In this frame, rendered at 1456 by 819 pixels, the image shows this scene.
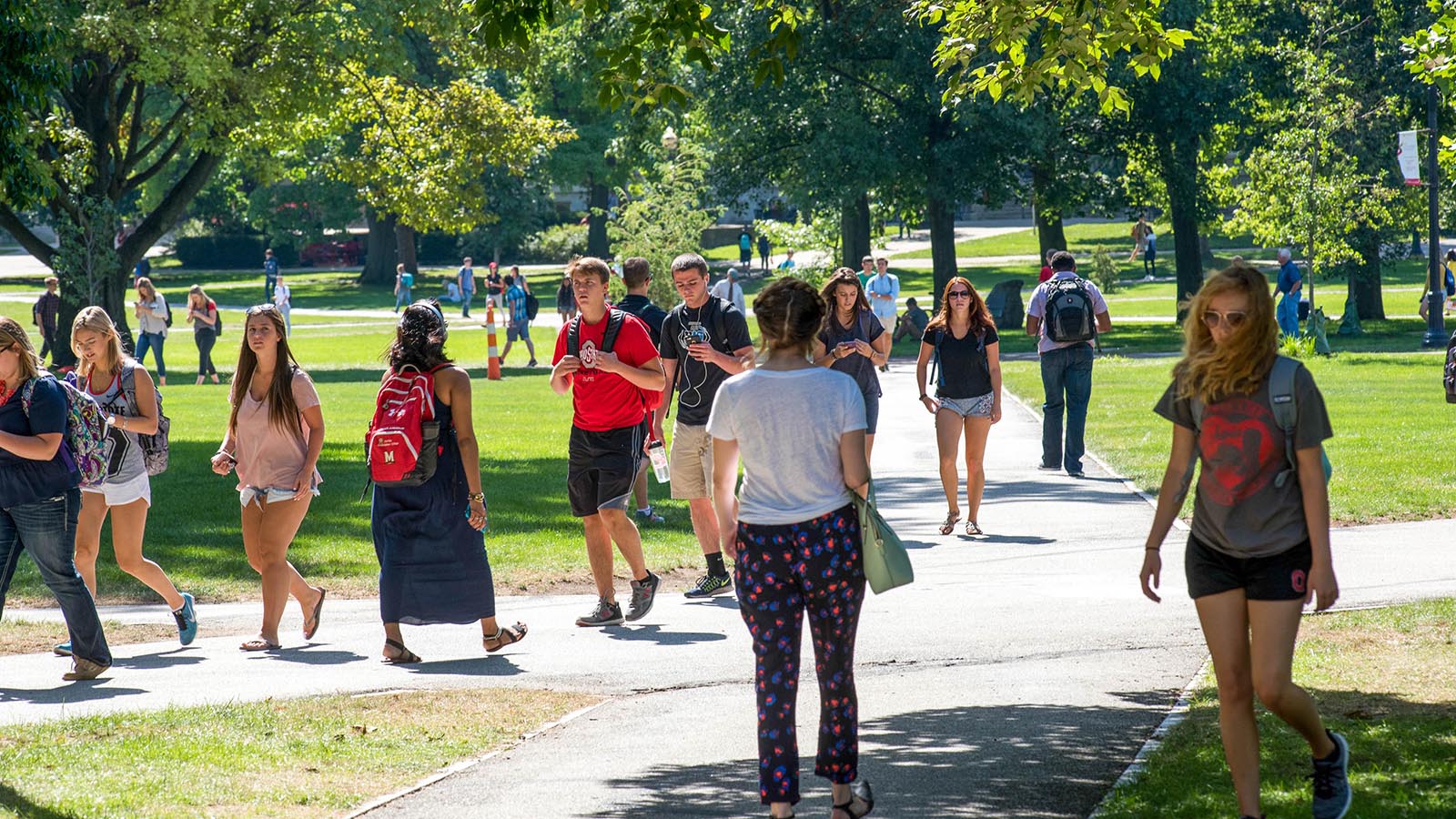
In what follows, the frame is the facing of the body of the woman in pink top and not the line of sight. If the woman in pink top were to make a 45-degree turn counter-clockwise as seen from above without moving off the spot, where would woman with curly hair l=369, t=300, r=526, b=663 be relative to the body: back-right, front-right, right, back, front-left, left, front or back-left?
front-left

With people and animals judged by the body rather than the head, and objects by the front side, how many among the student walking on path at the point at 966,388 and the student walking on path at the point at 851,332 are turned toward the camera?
2

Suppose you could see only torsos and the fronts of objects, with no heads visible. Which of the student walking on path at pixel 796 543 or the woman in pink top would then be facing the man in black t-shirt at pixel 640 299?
the student walking on path

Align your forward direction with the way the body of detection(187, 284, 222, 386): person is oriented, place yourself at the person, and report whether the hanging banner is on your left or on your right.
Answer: on your left

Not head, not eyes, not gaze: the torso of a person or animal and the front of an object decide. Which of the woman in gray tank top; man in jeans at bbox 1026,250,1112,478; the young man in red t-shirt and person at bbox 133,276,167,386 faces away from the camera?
the man in jeans

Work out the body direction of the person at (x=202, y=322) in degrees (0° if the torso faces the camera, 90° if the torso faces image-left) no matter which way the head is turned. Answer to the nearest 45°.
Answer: approximately 45°

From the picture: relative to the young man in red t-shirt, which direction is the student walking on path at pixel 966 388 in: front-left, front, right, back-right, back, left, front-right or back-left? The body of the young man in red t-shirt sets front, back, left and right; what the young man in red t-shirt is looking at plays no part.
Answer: back

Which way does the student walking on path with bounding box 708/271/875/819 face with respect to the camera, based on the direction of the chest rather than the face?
away from the camera

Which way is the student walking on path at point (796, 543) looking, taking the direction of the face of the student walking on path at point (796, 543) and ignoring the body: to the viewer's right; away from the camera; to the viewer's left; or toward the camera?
away from the camera
